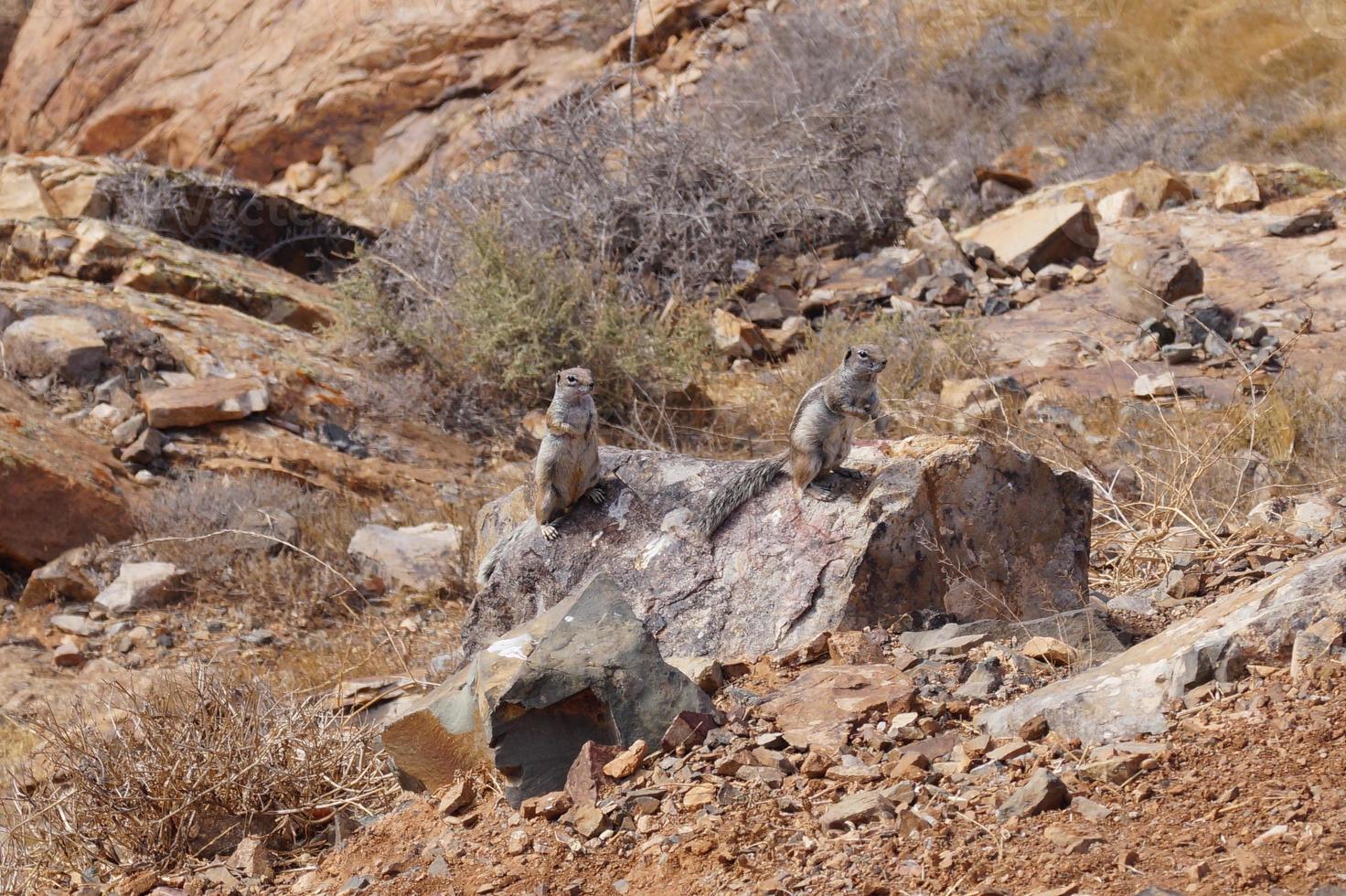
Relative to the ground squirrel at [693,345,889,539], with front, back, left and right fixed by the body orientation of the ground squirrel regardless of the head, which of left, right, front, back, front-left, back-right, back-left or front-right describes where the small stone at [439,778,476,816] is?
back-right

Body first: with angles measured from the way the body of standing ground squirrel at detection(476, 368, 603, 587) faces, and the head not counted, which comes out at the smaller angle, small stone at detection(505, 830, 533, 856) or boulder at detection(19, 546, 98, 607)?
the small stone

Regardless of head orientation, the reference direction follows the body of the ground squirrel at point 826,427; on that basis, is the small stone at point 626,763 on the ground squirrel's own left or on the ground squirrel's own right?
on the ground squirrel's own right

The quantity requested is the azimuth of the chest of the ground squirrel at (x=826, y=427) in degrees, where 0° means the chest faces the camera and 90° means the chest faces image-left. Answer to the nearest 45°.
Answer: approximately 270°

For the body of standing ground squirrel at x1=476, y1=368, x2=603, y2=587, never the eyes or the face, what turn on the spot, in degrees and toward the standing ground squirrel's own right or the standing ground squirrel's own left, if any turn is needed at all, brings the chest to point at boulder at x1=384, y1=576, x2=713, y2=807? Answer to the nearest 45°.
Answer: approximately 45° to the standing ground squirrel's own right

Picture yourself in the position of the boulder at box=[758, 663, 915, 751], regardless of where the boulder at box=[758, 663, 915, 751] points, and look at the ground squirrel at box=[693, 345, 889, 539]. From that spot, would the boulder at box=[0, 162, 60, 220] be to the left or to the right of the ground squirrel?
left

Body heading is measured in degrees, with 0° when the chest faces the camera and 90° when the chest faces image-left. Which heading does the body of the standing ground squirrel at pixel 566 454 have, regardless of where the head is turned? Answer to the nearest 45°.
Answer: approximately 315°

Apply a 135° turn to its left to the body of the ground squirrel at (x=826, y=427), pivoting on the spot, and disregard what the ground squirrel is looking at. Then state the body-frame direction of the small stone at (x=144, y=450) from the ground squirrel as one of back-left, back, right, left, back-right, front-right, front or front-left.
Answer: front
